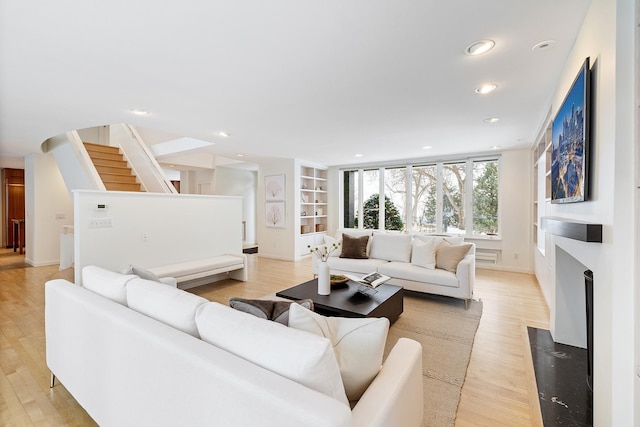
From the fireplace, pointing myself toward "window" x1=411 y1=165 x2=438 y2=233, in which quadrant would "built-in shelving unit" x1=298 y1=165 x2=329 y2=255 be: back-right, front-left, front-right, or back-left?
front-left

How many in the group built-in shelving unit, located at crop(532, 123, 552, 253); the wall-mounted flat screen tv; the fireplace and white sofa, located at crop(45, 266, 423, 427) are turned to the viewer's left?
3

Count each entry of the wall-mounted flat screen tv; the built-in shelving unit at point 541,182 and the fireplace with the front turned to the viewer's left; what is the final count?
3

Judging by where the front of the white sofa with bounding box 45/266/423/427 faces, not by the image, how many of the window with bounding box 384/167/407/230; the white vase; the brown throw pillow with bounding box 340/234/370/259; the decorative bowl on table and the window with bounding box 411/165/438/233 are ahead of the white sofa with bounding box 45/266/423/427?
5

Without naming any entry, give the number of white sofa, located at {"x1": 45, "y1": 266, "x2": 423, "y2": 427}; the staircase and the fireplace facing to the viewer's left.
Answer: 1

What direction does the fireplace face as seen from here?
to the viewer's left

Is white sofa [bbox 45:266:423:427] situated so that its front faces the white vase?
yes

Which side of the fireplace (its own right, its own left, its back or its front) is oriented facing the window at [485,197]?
right

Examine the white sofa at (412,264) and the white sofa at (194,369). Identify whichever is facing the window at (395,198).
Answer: the white sofa at (194,369)

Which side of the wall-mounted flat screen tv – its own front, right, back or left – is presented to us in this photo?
left

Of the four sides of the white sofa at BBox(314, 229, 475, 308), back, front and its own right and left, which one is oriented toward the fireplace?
left

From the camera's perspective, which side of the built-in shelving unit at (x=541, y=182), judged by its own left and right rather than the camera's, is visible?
left

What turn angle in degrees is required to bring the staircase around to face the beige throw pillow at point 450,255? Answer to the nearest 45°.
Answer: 0° — it already faces it

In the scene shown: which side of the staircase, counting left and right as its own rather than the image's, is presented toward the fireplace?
front

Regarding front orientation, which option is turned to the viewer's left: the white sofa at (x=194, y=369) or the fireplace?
the fireplace

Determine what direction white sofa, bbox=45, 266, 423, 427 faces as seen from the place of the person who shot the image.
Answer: facing away from the viewer and to the right of the viewer

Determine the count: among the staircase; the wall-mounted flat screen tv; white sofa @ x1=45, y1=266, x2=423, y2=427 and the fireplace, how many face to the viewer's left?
2
